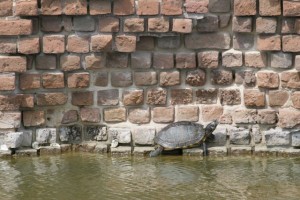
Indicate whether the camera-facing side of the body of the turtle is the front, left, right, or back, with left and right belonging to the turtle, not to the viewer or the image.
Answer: right
